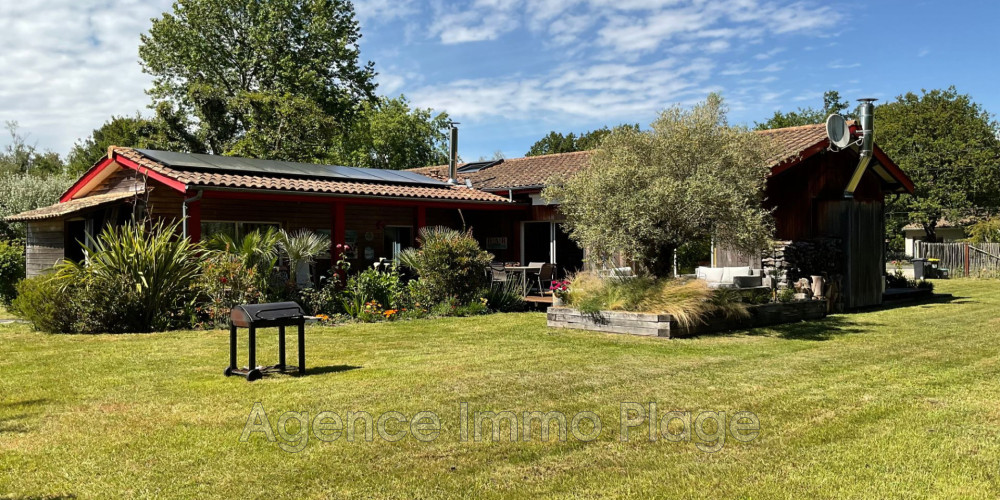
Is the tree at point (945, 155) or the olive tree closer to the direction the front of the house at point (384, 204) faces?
the olive tree

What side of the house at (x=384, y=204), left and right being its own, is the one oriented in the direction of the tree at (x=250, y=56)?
back

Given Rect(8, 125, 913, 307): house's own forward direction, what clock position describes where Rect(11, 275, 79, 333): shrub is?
The shrub is roughly at 3 o'clock from the house.

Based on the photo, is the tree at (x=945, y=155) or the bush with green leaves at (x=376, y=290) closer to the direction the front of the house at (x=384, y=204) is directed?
the bush with green leaves

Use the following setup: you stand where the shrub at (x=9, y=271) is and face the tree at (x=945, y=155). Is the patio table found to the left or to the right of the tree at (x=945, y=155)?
right

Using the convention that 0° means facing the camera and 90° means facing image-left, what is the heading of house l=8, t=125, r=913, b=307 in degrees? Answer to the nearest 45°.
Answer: approximately 315°

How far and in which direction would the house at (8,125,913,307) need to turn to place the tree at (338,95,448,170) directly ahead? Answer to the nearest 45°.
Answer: approximately 135° to its left

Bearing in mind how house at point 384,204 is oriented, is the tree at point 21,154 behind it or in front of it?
behind
